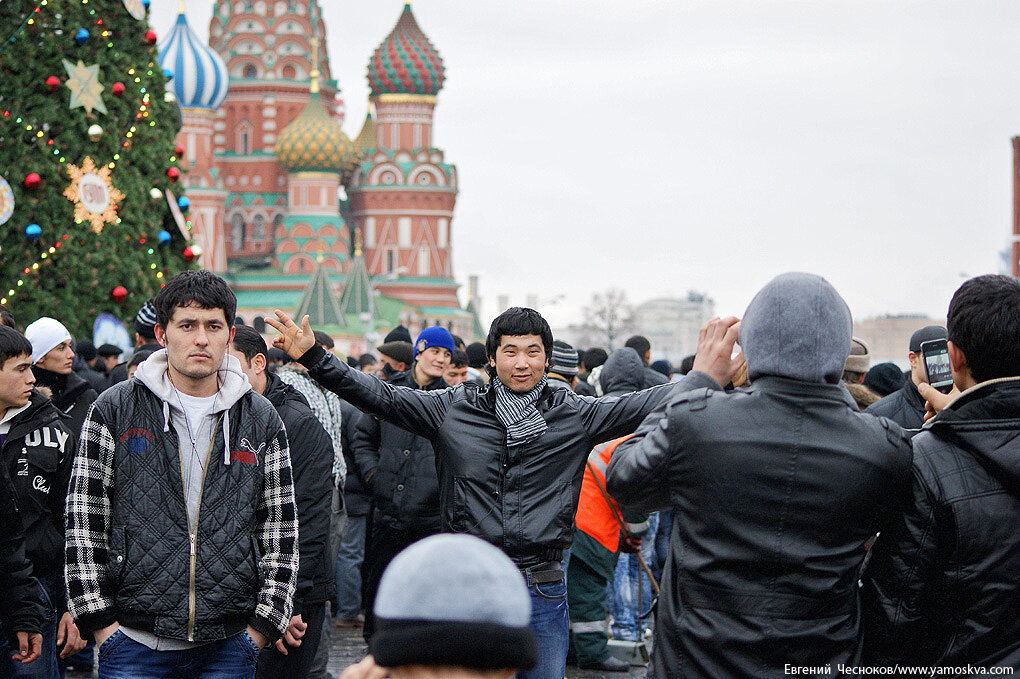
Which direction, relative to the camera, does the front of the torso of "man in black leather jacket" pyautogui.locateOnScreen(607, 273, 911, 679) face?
away from the camera

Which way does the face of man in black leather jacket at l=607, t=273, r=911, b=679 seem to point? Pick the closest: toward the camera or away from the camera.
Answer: away from the camera

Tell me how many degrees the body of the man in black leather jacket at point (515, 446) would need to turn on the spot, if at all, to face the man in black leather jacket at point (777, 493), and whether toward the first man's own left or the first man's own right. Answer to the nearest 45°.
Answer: approximately 45° to the first man's own left

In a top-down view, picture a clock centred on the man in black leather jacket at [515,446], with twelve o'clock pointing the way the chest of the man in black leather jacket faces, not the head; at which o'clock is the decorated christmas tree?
The decorated christmas tree is roughly at 5 o'clock from the man in black leather jacket.

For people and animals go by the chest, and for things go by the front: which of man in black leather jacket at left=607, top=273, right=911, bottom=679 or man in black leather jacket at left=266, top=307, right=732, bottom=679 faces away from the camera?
man in black leather jacket at left=607, top=273, right=911, bottom=679

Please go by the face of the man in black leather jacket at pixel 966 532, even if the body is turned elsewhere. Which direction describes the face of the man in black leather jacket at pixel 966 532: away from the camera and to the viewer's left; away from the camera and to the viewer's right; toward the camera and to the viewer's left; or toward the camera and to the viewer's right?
away from the camera and to the viewer's left

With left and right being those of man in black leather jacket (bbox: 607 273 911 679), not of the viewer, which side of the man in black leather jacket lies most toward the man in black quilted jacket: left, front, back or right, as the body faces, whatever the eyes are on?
left

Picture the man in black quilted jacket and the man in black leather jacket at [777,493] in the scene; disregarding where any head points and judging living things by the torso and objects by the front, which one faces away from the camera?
the man in black leather jacket

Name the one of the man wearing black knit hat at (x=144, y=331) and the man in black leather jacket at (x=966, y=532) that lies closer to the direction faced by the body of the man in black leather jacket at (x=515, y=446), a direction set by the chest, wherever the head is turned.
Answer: the man in black leather jacket

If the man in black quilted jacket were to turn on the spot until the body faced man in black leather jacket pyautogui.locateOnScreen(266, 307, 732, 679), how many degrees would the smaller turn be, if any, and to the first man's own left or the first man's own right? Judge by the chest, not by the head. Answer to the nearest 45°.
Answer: approximately 90° to the first man's own left

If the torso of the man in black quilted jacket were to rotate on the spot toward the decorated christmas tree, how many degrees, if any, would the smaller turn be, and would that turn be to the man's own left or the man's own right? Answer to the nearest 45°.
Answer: approximately 180°

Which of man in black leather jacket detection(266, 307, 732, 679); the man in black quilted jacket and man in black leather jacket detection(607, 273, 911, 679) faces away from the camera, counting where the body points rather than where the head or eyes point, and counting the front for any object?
man in black leather jacket detection(607, 273, 911, 679)

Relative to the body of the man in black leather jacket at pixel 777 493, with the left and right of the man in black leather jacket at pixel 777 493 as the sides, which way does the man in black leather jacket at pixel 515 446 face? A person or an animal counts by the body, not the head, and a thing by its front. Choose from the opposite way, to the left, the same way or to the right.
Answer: the opposite way
